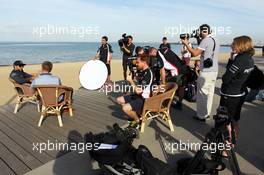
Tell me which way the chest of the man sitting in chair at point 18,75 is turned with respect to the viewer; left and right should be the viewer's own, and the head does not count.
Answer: facing to the right of the viewer

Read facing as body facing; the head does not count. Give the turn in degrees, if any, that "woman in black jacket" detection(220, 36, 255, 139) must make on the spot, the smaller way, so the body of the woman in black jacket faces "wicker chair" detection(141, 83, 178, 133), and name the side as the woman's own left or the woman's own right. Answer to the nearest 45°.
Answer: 0° — they already face it

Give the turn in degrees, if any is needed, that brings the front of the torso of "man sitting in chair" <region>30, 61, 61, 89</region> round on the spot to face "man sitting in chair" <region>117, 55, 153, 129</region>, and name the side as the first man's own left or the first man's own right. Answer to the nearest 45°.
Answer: approximately 135° to the first man's own right

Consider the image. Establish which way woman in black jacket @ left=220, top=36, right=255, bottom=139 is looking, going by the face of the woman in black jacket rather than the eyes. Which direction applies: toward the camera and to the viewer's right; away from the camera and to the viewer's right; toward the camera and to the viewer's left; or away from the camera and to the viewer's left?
away from the camera and to the viewer's left

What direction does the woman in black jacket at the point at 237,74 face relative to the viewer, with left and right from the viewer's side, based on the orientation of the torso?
facing away from the viewer and to the left of the viewer

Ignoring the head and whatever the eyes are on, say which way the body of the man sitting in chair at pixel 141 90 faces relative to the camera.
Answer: to the viewer's left
